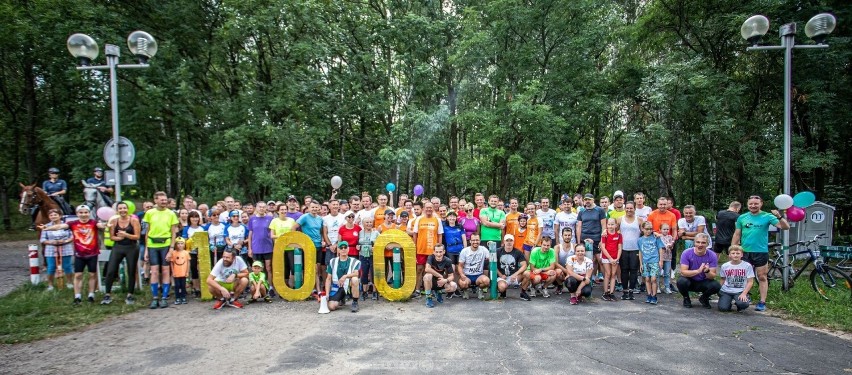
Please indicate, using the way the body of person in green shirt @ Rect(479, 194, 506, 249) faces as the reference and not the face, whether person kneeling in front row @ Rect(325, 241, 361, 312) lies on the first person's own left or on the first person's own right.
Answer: on the first person's own right

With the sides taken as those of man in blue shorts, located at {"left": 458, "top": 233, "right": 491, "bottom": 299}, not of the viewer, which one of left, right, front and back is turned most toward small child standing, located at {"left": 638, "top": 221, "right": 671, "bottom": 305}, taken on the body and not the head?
left

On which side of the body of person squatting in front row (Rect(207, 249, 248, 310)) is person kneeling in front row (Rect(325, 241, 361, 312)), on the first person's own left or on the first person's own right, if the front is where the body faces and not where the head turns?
on the first person's own left

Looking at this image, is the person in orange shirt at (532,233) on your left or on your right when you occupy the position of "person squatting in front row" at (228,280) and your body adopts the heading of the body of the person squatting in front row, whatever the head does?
on your left

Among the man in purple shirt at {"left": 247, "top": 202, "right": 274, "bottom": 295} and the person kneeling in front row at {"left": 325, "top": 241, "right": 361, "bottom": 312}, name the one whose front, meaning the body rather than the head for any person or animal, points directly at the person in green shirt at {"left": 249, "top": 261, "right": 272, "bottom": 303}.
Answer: the man in purple shirt

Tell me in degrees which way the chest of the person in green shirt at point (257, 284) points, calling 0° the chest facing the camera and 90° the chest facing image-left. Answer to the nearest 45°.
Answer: approximately 0°

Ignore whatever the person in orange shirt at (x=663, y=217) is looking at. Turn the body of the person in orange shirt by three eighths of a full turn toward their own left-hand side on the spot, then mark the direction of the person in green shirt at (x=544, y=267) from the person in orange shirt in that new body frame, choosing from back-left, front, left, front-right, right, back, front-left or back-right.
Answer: back

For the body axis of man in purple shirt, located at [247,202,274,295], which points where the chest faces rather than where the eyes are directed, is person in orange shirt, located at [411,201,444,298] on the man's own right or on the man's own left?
on the man's own left

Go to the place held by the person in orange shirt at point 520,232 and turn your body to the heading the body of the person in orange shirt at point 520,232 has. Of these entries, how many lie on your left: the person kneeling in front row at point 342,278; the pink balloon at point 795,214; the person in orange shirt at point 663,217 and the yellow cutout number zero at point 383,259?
2

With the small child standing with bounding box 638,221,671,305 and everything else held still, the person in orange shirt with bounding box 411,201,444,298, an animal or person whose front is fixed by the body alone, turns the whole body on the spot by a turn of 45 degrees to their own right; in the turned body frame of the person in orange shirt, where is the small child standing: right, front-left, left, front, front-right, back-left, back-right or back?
back-left

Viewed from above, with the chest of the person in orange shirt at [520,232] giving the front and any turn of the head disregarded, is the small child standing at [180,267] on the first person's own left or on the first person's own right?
on the first person's own right

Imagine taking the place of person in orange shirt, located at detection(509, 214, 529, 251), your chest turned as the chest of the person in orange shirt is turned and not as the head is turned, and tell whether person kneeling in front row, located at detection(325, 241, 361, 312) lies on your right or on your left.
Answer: on your right

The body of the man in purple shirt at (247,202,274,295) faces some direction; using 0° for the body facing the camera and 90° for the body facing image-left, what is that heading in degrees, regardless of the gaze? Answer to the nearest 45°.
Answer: approximately 0°
